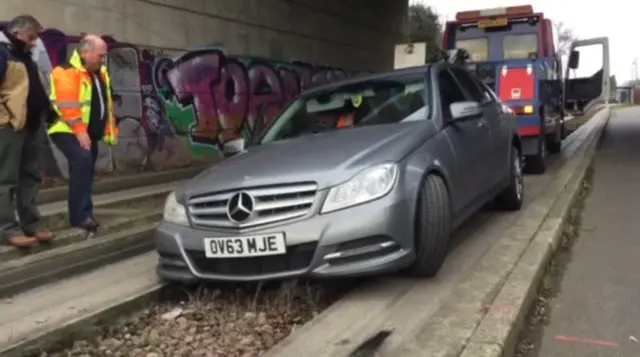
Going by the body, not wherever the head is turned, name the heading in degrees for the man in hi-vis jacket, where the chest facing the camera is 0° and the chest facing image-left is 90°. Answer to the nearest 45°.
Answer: approximately 315°

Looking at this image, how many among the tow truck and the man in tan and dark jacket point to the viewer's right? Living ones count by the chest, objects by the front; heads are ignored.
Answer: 1

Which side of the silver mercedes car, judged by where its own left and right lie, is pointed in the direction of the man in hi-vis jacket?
right

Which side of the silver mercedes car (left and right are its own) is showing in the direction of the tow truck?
back

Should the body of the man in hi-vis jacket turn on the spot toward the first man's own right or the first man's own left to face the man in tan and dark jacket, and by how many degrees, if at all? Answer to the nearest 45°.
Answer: approximately 90° to the first man's own right

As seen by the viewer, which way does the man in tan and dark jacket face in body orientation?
to the viewer's right

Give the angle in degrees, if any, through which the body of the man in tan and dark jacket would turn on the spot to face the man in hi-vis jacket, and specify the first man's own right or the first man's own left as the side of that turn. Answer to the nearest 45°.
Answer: approximately 45° to the first man's own left

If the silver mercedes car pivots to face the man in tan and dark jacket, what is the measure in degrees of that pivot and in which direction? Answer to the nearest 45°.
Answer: approximately 90° to its right

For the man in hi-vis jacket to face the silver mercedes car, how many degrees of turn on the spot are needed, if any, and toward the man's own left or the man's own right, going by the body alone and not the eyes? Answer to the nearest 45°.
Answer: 0° — they already face it

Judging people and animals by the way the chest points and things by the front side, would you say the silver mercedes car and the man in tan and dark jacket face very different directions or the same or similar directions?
very different directions

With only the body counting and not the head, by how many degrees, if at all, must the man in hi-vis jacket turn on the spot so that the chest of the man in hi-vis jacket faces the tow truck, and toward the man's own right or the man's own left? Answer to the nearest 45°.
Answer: approximately 90° to the man's own left
